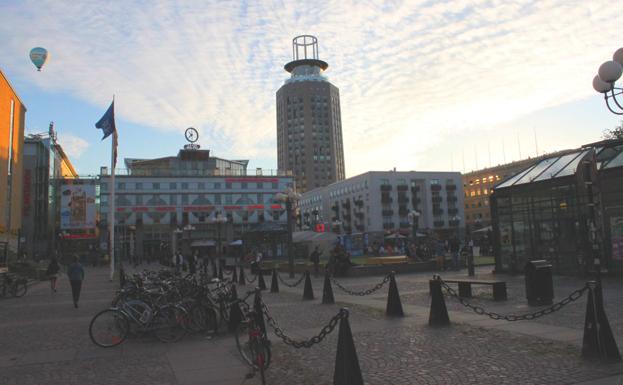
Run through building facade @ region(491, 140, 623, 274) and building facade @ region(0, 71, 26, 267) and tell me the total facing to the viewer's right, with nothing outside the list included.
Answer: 1

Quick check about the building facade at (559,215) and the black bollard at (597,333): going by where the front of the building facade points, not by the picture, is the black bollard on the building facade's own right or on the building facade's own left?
on the building facade's own left

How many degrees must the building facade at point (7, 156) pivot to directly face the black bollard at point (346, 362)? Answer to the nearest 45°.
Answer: approximately 90° to its right

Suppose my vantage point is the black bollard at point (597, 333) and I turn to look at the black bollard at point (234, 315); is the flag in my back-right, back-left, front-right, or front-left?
front-right

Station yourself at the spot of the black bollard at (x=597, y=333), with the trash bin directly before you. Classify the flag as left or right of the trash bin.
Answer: left

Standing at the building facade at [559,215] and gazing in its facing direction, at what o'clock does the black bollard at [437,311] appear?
The black bollard is roughly at 11 o'clock from the building facade.

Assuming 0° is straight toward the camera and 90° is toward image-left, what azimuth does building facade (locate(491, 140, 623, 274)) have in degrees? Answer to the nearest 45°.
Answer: approximately 45°

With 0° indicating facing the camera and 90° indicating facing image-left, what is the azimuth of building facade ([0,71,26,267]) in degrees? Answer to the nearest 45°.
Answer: approximately 270°

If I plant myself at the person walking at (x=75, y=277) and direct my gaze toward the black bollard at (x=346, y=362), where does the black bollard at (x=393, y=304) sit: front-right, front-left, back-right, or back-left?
front-left

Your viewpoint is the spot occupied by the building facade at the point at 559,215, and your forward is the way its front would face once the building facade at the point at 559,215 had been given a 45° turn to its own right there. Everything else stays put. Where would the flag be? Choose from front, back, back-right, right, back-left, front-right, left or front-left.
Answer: front

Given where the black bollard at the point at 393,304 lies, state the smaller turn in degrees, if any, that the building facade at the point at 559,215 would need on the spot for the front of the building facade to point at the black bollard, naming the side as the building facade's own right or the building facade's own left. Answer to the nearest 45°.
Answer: approximately 45° to the building facade's own left

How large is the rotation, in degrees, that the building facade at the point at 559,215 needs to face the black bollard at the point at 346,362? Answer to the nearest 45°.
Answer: approximately 45° to its left

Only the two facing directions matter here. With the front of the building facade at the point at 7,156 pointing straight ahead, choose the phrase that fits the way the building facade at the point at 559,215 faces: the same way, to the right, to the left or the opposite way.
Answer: the opposite way
